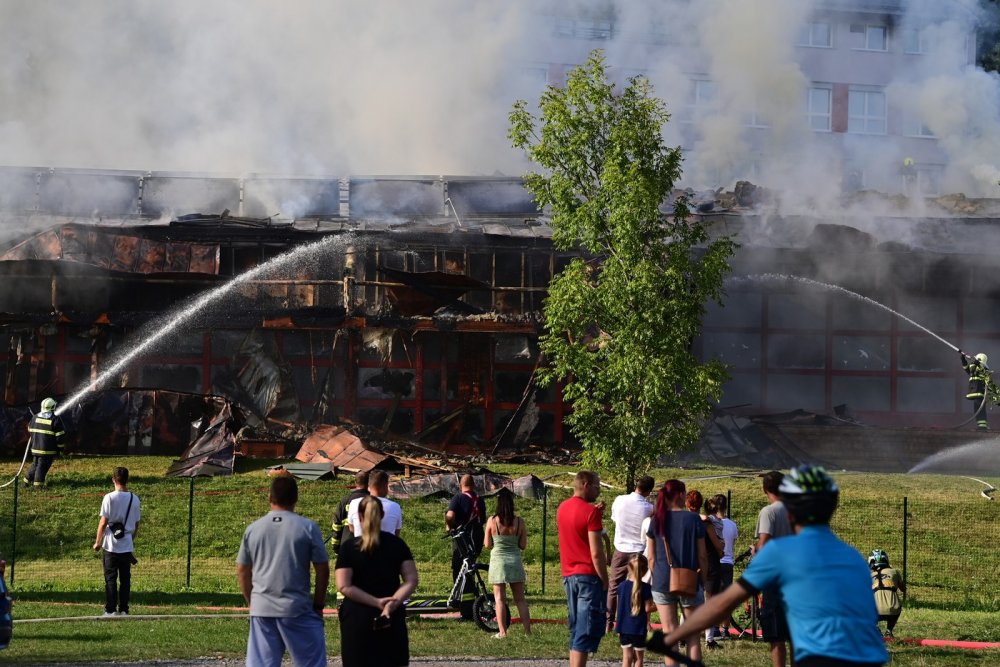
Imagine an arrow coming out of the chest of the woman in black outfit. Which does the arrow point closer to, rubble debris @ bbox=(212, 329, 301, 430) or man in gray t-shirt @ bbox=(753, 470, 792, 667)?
the rubble debris

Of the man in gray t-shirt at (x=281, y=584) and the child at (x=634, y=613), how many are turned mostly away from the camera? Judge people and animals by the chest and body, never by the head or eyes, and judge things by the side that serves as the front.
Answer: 2

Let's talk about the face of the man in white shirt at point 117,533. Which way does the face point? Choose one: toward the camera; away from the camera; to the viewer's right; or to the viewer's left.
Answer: away from the camera

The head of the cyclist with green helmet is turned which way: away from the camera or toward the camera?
away from the camera

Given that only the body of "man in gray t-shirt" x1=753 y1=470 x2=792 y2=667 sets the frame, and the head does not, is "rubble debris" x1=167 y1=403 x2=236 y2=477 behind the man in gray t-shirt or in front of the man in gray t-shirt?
in front

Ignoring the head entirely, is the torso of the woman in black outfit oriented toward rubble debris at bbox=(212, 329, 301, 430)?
yes

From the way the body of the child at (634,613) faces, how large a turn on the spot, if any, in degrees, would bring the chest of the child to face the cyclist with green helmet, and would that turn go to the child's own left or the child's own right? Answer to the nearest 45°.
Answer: approximately 180°

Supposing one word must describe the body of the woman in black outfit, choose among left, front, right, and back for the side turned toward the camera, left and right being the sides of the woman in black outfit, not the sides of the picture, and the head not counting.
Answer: back

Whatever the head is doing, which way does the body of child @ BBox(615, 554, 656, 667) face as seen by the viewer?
away from the camera

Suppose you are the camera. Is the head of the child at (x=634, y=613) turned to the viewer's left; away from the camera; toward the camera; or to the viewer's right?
away from the camera

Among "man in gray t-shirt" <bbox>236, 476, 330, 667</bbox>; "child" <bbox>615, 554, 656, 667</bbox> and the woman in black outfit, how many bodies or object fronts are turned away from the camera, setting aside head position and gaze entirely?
3

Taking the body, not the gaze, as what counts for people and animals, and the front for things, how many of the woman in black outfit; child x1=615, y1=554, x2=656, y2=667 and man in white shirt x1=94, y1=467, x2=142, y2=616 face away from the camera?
3

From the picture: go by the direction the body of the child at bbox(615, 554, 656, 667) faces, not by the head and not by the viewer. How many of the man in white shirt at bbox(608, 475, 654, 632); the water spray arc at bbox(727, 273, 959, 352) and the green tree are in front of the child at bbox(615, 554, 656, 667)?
3

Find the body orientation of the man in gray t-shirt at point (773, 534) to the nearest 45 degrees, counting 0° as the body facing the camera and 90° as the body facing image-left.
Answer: approximately 135°

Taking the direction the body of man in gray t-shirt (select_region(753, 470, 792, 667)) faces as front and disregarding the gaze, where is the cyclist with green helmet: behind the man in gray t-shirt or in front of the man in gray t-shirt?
behind

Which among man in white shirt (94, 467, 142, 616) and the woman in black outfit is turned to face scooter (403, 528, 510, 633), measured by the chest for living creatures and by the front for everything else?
the woman in black outfit

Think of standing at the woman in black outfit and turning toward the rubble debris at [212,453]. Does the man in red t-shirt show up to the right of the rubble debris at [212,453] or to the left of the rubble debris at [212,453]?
right

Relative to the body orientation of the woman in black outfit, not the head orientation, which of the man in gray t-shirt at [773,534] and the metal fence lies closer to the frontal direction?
the metal fence

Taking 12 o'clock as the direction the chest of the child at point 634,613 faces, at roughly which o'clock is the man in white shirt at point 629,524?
The man in white shirt is roughly at 12 o'clock from the child.
